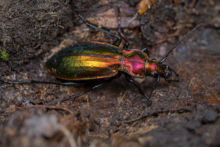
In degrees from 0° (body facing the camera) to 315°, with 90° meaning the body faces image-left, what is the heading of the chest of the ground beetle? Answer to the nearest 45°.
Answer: approximately 270°

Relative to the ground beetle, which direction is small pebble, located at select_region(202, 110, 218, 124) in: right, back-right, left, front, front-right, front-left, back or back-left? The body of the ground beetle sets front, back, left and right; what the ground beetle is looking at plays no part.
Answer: front-right
